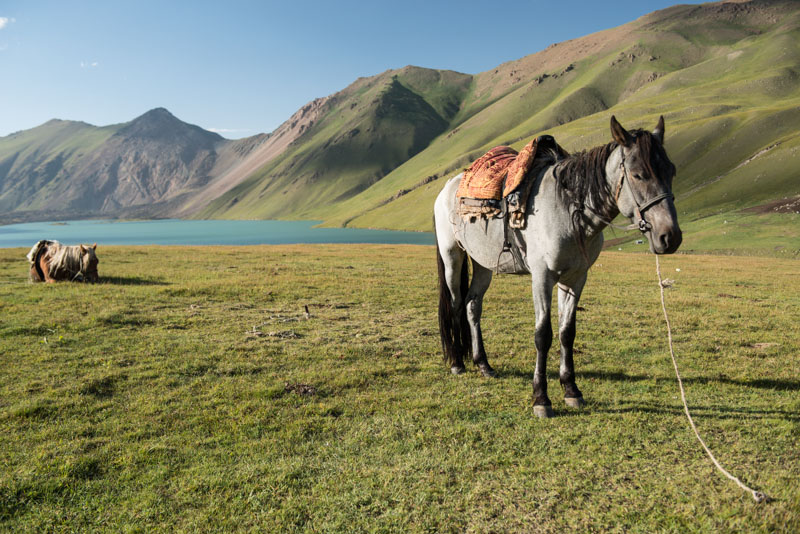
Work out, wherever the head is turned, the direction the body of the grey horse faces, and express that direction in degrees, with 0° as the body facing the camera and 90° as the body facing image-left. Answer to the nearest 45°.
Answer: approximately 315°
